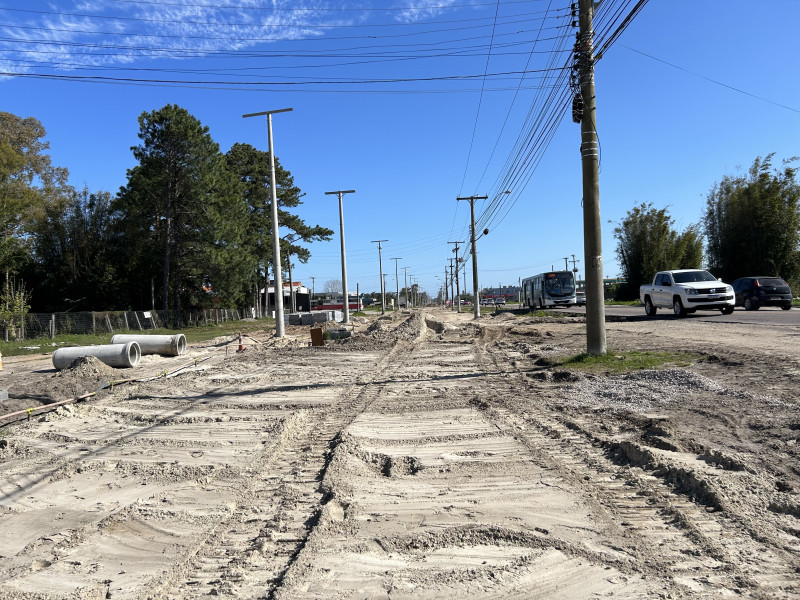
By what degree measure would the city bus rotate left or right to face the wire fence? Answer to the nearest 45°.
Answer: approximately 90° to its right

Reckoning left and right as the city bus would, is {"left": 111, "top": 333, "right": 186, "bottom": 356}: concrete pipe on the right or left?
on its right

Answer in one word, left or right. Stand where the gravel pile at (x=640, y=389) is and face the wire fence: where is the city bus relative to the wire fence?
right

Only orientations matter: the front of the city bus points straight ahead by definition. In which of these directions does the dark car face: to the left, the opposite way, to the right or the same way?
the opposite way

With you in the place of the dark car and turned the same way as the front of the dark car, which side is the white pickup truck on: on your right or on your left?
on your left

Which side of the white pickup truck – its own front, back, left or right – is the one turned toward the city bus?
back

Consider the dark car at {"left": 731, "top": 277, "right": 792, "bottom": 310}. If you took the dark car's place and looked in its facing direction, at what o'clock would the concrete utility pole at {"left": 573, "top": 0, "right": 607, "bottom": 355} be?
The concrete utility pole is roughly at 8 o'clock from the dark car.

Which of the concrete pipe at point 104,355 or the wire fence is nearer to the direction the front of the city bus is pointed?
the concrete pipe

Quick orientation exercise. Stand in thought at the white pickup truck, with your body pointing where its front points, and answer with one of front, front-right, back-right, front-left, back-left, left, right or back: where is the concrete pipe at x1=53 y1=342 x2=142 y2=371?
right
